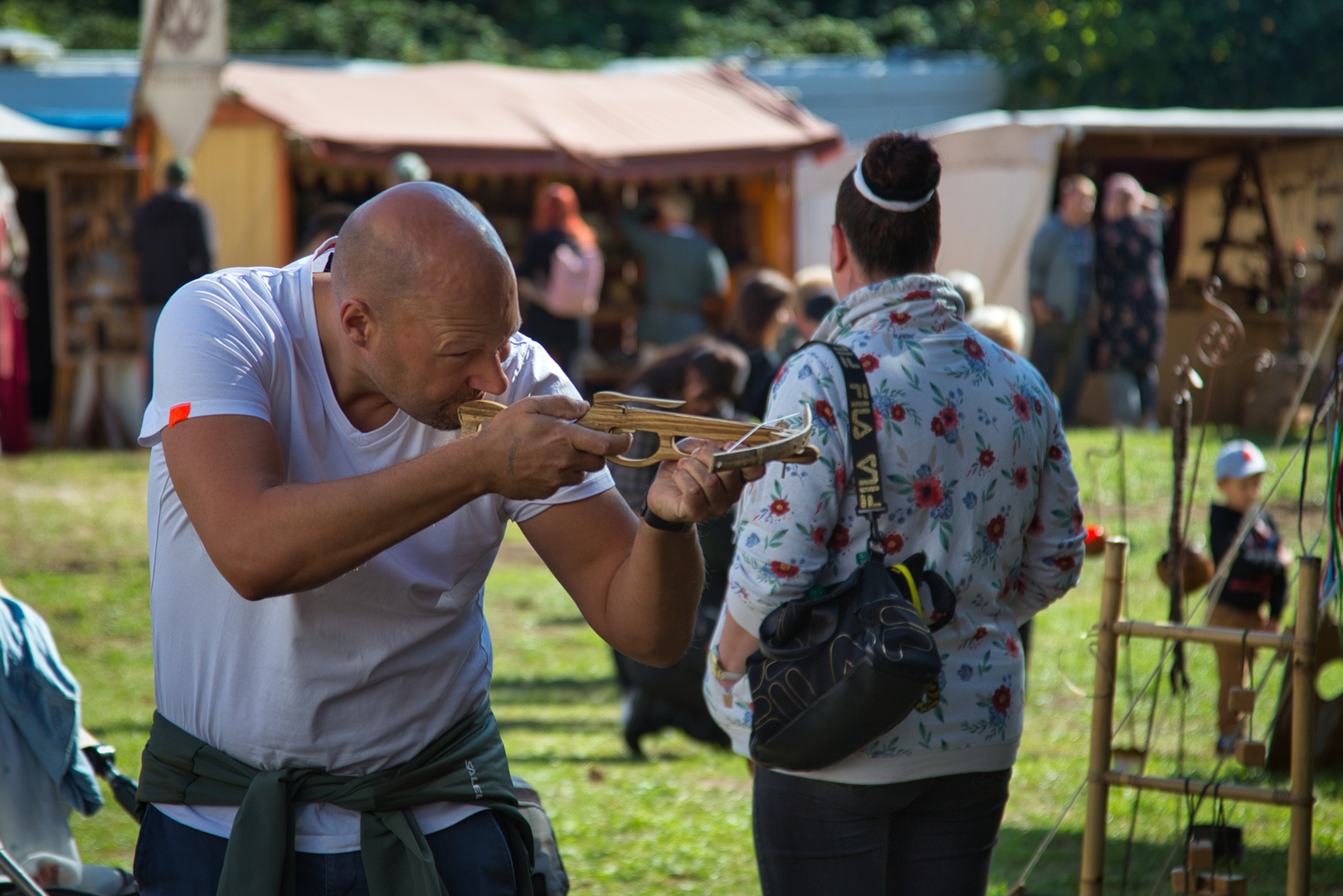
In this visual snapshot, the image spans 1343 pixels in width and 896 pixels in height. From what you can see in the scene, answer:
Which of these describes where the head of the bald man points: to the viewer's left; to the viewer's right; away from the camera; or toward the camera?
to the viewer's right

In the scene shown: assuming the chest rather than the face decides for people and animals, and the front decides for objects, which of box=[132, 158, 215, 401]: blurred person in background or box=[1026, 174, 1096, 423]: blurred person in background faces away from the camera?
box=[132, 158, 215, 401]: blurred person in background

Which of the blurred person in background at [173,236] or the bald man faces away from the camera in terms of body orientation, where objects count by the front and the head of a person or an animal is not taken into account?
the blurred person in background

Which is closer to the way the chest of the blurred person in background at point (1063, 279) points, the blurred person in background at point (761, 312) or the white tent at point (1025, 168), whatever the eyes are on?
the blurred person in background

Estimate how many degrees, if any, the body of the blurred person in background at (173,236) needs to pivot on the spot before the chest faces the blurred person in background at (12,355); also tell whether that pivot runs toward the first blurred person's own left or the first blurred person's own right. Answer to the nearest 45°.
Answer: approximately 45° to the first blurred person's own left

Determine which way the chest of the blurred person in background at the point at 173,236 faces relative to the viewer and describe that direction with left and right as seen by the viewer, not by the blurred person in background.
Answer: facing away from the viewer

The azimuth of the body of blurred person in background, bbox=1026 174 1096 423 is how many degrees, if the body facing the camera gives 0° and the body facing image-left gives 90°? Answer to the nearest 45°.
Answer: approximately 315°

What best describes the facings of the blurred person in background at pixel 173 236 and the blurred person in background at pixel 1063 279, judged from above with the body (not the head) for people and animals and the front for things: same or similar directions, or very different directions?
very different directions

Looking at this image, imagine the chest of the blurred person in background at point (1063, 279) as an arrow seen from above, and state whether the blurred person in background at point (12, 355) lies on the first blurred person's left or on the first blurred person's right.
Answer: on the first blurred person's right

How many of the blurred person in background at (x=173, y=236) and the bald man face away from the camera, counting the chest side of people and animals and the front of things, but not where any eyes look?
1

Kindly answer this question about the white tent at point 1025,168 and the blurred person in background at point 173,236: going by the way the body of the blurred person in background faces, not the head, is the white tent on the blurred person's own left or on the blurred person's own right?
on the blurred person's own right

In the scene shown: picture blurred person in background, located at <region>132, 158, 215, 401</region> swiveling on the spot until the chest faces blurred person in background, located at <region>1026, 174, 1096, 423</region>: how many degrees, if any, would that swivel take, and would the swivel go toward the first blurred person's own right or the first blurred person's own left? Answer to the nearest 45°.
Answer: approximately 90° to the first blurred person's own right

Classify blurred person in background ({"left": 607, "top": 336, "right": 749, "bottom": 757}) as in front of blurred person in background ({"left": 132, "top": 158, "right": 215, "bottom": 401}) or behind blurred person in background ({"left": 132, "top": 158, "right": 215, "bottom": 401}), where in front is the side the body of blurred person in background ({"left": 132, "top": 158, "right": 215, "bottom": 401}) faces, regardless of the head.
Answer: behind

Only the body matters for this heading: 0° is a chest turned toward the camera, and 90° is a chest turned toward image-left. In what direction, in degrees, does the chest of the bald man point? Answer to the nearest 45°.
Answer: approximately 315°
